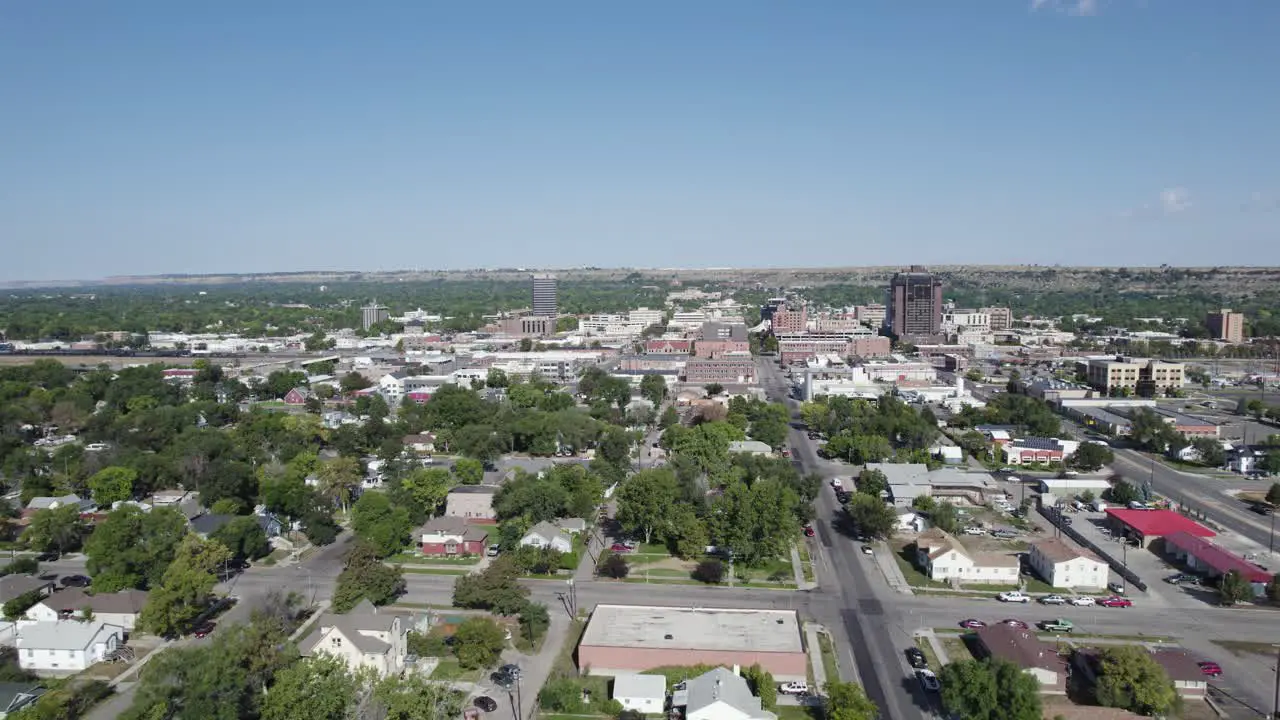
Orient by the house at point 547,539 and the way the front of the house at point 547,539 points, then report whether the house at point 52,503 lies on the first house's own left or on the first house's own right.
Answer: on the first house's own right

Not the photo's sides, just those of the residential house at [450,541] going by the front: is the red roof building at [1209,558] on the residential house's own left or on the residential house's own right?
on the residential house's own left

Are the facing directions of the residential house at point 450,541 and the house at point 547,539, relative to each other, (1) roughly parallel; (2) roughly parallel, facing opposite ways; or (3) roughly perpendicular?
roughly parallel

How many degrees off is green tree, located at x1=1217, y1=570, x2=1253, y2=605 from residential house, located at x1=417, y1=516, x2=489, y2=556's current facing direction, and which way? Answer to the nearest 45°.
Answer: approximately 45° to its left

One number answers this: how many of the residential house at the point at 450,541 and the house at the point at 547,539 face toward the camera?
2

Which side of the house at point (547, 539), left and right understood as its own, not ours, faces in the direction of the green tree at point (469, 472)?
back

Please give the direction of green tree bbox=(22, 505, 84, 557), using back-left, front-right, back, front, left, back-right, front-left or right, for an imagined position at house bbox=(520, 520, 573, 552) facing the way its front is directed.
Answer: right

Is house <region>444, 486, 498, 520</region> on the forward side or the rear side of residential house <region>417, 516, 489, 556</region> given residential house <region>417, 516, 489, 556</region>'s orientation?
on the rear side

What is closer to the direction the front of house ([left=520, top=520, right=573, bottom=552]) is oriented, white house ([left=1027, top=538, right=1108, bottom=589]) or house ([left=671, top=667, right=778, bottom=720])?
the house

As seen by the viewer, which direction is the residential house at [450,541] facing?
toward the camera

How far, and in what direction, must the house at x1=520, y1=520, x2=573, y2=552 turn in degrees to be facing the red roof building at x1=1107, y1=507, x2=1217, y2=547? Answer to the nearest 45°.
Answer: approximately 90° to its left

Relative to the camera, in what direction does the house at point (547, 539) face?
facing the viewer

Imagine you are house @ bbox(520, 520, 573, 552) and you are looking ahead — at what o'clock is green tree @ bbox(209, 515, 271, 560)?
The green tree is roughly at 3 o'clock from the house.

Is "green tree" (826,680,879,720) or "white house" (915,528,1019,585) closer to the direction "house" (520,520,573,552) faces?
the green tree

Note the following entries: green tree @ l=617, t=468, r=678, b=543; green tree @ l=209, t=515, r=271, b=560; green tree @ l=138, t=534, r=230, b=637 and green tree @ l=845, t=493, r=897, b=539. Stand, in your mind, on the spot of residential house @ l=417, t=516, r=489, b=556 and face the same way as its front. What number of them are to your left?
2
